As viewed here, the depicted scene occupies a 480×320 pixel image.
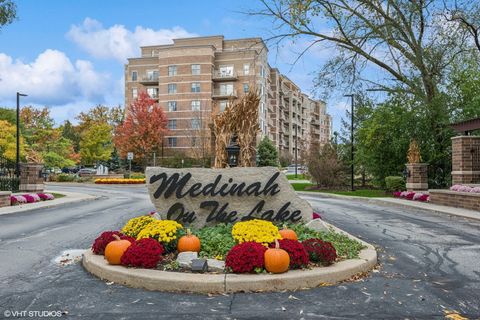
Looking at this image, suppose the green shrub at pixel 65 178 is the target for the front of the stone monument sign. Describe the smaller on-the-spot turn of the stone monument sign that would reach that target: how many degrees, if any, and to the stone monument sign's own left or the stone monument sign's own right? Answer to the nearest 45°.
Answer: approximately 135° to the stone monument sign's own right

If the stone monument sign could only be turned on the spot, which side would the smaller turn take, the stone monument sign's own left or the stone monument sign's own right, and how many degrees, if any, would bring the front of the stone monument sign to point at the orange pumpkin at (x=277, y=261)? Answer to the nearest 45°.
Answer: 0° — it already faces it

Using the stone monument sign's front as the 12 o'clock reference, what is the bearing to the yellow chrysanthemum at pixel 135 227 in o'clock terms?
The yellow chrysanthemum is roughly at 2 o'clock from the stone monument sign.

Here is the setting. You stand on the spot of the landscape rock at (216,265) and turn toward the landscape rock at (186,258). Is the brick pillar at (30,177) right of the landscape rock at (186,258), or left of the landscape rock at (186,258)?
right

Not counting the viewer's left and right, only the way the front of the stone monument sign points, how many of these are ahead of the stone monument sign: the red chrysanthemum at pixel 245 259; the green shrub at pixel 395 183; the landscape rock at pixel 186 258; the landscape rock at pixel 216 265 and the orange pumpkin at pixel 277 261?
4

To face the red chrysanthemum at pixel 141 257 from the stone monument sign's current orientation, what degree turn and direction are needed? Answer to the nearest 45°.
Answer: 0° — it already faces it

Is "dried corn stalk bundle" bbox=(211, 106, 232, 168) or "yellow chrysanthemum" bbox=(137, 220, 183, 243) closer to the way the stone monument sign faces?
the yellow chrysanthemum

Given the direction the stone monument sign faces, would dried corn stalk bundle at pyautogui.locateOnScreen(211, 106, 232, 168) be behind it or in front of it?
behind

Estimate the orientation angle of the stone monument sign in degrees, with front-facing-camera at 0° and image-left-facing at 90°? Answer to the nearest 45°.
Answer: approximately 0°

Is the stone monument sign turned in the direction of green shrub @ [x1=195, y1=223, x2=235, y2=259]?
yes

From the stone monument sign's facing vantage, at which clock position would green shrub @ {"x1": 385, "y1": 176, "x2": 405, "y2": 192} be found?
The green shrub is roughly at 7 o'clock from the stone monument sign.

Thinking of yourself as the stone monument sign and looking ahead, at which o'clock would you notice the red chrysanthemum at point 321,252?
The red chrysanthemum is roughly at 11 o'clock from the stone monument sign.

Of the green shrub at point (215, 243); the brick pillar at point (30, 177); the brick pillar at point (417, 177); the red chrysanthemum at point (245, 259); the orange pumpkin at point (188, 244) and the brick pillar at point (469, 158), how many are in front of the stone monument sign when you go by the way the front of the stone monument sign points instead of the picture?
3

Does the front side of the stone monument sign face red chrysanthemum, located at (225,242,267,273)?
yes
